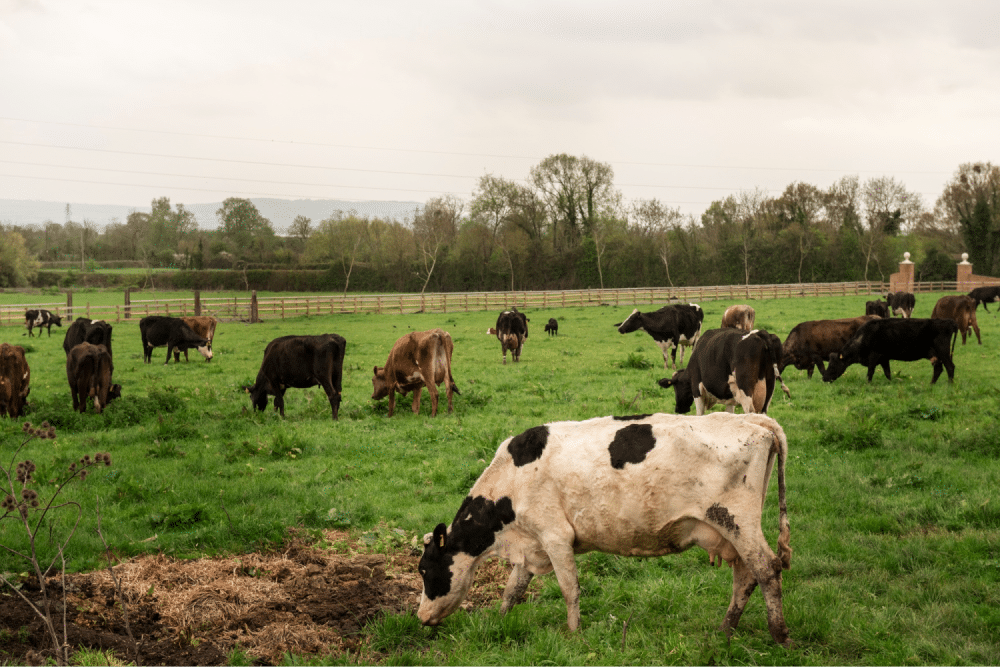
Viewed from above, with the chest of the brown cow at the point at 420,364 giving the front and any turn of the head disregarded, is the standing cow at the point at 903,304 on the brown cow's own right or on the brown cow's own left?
on the brown cow's own right

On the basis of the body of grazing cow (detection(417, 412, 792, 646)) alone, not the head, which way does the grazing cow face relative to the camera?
to the viewer's left

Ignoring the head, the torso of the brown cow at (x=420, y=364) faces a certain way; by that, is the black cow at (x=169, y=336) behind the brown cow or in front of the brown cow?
in front

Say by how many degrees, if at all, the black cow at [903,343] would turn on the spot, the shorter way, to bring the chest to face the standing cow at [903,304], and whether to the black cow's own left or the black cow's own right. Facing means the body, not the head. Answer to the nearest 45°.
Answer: approximately 90° to the black cow's own right

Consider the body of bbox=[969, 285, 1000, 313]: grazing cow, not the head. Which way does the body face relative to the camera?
to the viewer's left

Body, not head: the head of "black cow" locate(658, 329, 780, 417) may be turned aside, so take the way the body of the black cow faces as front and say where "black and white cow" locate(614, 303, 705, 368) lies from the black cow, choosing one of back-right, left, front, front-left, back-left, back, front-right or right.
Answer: front-right

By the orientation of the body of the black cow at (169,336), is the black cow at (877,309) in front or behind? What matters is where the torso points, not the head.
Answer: in front

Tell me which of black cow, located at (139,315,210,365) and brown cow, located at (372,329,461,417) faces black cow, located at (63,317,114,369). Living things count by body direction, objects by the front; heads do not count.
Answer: the brown cow

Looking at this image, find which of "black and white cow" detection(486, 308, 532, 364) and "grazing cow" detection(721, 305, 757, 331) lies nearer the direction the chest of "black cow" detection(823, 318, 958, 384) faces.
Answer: the black and white cow

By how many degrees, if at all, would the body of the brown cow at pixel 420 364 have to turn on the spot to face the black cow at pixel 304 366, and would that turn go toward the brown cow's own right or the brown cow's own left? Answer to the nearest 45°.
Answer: approximately 45° to the brown cow's own left

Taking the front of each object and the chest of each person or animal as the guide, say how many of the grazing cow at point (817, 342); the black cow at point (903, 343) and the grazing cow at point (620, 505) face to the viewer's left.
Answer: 3

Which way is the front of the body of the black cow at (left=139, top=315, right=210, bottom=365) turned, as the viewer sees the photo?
to the viewer's right
